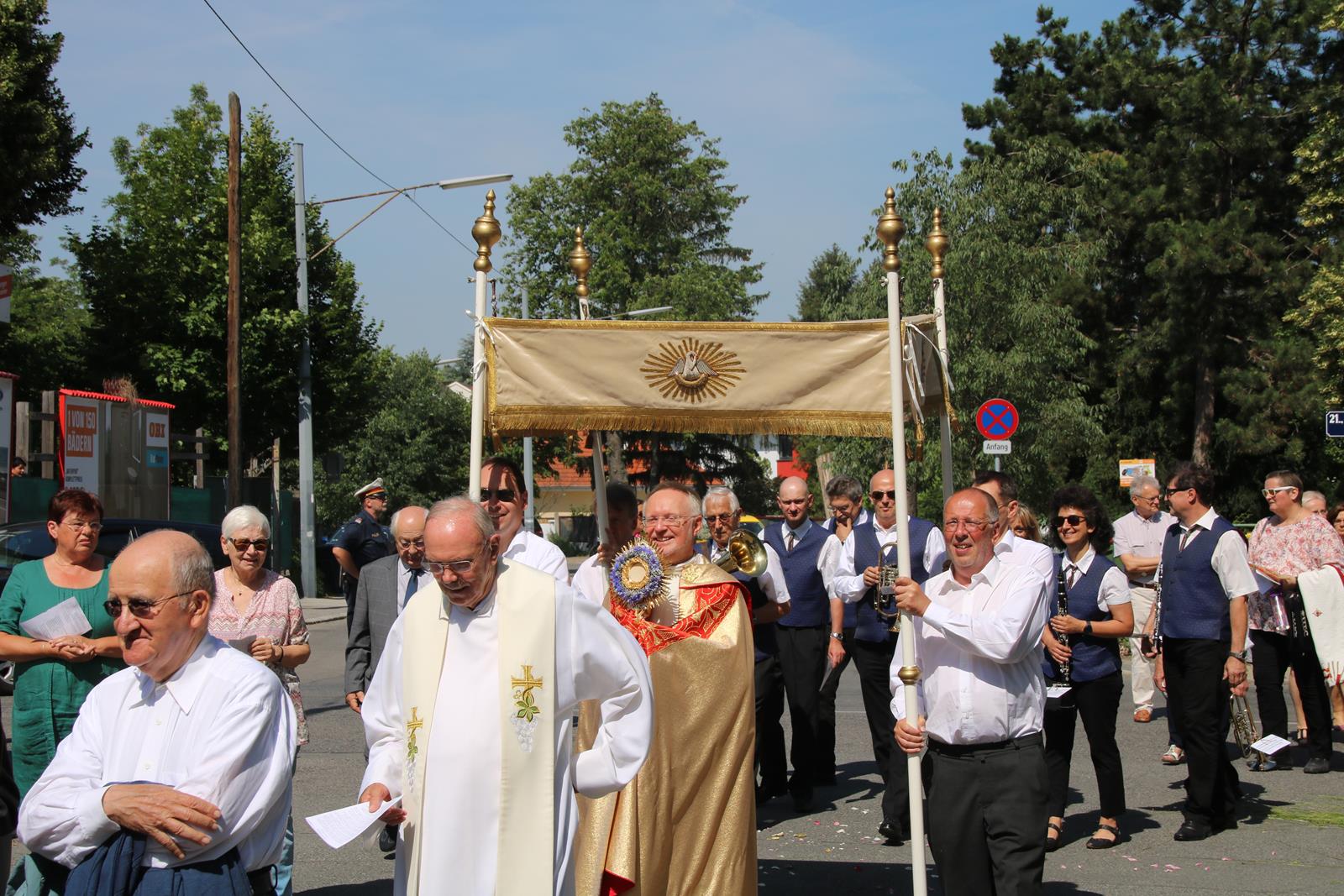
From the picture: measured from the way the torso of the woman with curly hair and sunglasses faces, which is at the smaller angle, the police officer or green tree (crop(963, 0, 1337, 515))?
the police officer

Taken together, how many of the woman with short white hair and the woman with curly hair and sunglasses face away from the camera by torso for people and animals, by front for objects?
0

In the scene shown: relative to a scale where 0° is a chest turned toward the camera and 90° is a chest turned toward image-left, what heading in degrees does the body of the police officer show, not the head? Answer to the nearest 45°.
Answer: approximately 315°

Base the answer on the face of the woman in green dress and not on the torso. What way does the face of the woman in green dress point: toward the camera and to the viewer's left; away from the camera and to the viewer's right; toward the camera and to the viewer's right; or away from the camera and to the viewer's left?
toward the camera and to the viewer's right

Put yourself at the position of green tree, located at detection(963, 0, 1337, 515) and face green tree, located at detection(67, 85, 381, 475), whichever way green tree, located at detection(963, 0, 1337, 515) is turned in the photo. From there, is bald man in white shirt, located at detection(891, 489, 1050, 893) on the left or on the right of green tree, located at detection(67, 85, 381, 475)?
left

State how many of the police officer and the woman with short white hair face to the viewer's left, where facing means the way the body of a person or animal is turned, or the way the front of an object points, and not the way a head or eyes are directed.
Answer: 0

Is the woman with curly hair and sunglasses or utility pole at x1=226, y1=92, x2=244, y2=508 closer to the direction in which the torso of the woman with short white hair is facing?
the woman with curly hair and sunglasses

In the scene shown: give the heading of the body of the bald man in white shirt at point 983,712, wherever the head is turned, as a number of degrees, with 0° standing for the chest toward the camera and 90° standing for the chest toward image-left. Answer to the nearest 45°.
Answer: approximately 45°

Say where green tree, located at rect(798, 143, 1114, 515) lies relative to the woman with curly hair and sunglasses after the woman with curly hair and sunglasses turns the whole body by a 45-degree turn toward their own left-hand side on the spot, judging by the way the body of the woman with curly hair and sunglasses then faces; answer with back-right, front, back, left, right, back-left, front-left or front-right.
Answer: back

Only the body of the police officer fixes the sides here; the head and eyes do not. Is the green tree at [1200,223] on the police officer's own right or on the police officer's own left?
on the police officer's own left

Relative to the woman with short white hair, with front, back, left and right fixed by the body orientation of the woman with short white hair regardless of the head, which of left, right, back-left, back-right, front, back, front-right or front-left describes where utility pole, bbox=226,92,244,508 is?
back

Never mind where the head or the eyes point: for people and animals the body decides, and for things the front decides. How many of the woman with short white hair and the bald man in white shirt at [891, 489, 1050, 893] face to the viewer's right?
0
